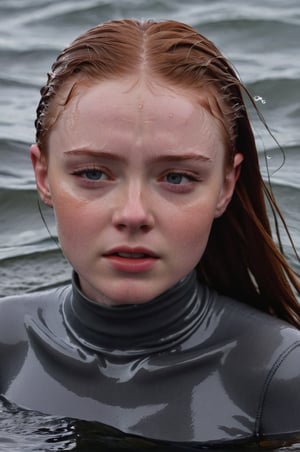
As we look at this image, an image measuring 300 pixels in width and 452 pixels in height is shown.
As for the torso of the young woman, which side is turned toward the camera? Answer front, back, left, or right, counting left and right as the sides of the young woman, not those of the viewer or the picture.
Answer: front

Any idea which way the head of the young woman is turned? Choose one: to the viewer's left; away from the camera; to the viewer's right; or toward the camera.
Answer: toward the camera
